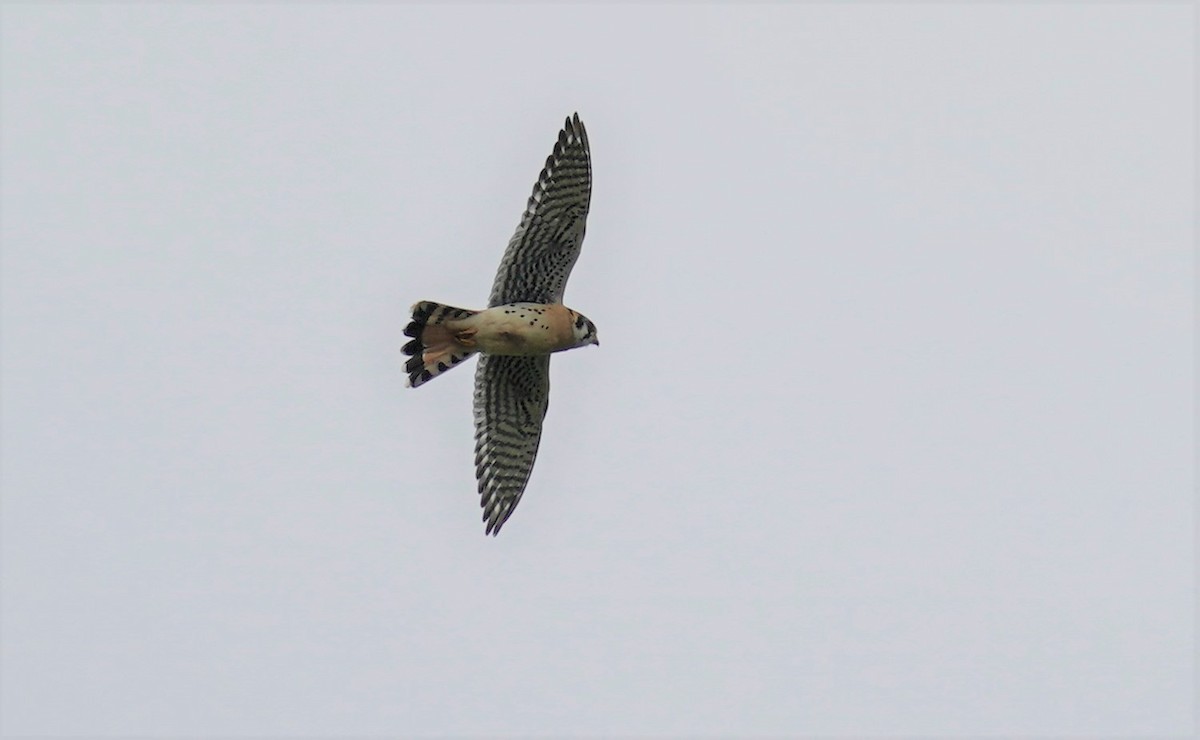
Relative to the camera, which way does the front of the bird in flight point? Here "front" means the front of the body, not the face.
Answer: to the viewer's right
